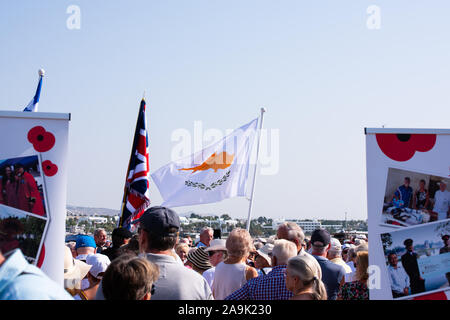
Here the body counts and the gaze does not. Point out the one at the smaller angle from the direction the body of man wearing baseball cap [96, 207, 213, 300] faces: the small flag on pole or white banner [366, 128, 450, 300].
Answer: the small flag on pole

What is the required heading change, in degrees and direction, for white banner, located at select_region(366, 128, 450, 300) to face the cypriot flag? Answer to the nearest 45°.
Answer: approximately 135° to its right

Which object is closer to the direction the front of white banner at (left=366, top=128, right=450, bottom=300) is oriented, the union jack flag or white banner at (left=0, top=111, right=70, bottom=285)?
the white banner

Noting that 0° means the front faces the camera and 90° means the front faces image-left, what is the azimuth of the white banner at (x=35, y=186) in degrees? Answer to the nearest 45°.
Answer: approximately 0°

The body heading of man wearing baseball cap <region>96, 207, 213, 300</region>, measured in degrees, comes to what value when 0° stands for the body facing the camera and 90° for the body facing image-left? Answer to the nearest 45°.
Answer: approximately 135°

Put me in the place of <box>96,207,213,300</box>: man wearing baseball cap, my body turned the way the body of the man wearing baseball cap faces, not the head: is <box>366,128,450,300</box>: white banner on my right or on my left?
on my right

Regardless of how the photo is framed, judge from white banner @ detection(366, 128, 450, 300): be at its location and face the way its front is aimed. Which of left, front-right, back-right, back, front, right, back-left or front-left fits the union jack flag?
back-right

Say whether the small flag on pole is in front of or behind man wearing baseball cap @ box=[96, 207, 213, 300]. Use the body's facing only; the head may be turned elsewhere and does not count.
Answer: in front

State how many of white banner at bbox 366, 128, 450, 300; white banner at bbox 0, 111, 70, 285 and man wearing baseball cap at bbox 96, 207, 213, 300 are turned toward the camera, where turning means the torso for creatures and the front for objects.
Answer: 2
